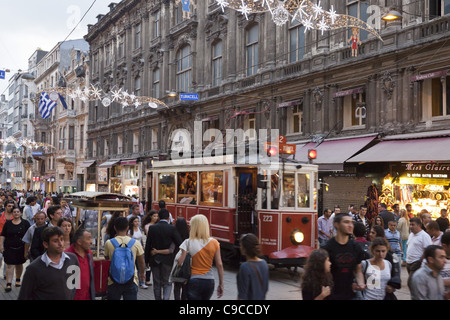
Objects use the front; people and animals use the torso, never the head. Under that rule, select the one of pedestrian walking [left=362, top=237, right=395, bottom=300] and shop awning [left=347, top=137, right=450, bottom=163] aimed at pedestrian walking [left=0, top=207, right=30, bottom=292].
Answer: the shop awning

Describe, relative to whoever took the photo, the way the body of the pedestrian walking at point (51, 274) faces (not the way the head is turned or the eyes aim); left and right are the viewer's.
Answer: facing the viewer and to the right of the viewer

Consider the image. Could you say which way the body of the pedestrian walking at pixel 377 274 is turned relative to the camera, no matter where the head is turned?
toward the camera

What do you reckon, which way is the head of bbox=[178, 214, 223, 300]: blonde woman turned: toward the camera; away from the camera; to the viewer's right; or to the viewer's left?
away from the camera

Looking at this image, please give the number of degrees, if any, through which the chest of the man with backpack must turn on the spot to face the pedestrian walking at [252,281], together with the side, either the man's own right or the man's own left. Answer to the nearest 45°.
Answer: approximately 135° to the man's own right

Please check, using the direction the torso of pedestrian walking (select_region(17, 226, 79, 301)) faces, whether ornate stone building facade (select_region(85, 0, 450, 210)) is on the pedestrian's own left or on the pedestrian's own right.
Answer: on the pedestrian's own left

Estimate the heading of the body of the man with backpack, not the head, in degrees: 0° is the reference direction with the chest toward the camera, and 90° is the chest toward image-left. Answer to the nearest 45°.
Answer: approximately 180°

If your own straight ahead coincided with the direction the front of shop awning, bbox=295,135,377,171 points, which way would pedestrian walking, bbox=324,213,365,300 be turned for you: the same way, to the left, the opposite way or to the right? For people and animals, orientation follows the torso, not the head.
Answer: to the left

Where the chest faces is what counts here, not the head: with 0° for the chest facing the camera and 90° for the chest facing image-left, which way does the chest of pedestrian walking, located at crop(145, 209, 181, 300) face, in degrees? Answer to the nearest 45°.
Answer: approximately 180°

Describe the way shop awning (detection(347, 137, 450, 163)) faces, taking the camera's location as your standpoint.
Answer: facing the viewer and to the left of the viewer

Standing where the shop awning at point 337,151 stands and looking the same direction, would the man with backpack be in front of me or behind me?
in front
